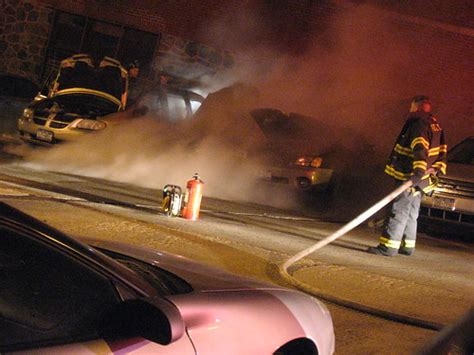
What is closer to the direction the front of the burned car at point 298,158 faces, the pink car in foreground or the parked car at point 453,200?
the pink car in foreground

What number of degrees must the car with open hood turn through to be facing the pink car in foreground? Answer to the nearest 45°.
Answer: approximately 45° to its left

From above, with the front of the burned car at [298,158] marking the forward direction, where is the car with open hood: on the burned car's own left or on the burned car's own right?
on the burned car's own right

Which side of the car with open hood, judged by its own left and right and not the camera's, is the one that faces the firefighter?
left

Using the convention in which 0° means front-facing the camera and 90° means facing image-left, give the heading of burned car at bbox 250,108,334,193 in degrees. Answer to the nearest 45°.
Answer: approximately 45°

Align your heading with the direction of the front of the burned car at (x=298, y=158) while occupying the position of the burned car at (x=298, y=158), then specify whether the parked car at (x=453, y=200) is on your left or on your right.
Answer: on your left

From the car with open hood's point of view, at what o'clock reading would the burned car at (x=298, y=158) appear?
The burned car is roughly at 9 o'clock from the car with open hood.
